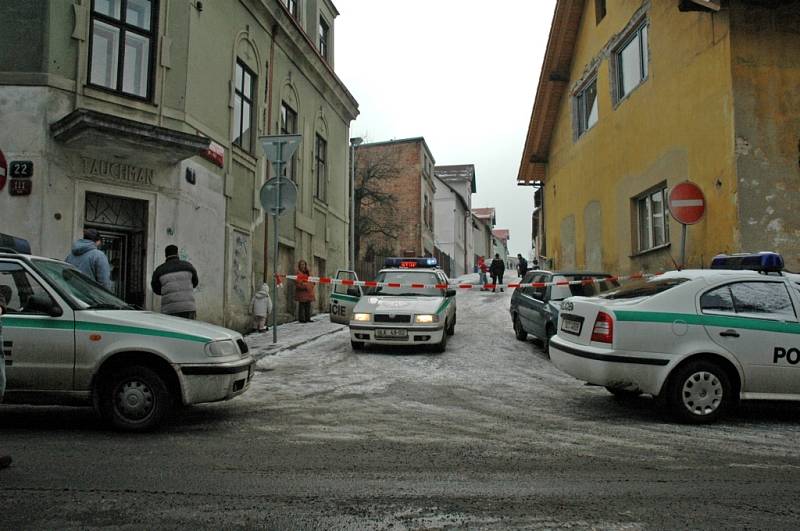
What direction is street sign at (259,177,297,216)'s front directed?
away from the camera

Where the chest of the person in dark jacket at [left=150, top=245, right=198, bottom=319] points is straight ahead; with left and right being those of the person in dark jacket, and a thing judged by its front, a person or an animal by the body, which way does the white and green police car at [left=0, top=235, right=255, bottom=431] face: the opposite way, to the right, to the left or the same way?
to the right

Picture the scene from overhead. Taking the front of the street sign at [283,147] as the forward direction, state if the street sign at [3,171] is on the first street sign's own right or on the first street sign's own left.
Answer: on the first street sign's own left

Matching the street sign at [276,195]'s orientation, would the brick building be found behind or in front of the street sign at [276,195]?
in front

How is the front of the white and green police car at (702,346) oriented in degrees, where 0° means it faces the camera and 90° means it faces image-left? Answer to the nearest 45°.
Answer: approximately 225°

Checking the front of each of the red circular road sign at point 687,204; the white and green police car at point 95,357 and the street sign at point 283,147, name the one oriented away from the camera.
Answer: the street sign

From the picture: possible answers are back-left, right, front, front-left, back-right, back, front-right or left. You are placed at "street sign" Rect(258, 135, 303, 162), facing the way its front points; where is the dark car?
right

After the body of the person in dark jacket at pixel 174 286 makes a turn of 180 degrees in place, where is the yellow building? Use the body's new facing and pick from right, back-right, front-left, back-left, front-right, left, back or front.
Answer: left

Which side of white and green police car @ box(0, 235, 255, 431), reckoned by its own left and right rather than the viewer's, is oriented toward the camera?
right

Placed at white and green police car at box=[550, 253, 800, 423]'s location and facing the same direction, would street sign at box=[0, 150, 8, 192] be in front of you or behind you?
behind

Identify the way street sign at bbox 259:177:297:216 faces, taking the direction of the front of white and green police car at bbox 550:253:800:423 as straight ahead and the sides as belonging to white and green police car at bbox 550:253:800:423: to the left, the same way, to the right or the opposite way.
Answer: to the left

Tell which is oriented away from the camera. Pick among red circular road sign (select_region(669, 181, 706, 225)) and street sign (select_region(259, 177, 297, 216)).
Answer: the street sign

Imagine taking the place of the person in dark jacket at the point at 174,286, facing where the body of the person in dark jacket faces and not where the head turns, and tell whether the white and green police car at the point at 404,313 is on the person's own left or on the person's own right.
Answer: on the person's own right

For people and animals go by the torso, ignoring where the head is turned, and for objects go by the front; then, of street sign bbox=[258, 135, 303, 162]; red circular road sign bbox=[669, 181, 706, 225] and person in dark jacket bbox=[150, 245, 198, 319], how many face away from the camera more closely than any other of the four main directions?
2

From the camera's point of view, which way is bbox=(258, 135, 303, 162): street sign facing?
away from the camera

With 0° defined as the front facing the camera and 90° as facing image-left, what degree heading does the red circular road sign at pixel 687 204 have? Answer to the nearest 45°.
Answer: approximately 0°
